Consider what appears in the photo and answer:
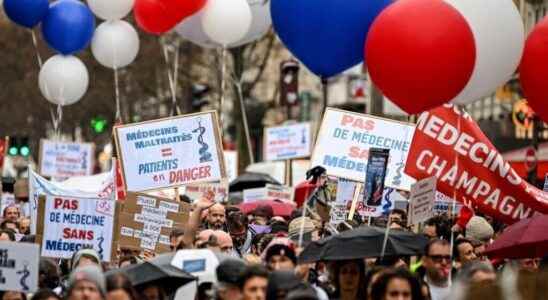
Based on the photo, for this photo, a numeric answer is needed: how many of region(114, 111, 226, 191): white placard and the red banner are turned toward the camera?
2

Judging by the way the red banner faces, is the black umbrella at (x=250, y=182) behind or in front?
behind

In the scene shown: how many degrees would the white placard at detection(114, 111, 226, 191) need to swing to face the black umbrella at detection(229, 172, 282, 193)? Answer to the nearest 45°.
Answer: approximately 180°
